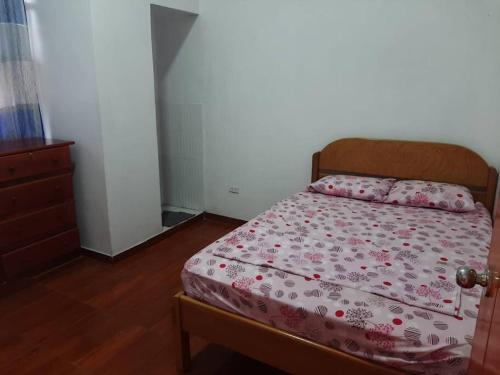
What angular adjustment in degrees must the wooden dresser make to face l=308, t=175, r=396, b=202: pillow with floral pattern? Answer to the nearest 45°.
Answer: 0° — it already faces it

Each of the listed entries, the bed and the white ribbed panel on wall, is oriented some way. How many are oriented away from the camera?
0

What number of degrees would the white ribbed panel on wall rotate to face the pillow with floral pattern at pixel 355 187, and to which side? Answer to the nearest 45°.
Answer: approximately 90° to its left

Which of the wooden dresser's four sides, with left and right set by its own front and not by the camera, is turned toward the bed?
front

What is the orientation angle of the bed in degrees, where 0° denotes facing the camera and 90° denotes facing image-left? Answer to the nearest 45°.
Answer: approximately 45°

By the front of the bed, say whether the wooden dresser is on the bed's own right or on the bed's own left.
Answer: on the bed's own right

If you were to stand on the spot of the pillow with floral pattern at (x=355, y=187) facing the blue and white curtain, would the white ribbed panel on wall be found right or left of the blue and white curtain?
right

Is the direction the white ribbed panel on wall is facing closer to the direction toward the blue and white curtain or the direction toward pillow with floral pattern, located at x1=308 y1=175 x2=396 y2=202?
the blue and white curtain

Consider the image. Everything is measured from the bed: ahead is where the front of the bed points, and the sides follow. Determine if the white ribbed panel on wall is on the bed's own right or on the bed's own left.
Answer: on the bed's own right

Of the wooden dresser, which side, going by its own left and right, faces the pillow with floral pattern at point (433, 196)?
front

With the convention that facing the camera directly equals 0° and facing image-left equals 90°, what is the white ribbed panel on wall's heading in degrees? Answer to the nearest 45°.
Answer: approximately 45°

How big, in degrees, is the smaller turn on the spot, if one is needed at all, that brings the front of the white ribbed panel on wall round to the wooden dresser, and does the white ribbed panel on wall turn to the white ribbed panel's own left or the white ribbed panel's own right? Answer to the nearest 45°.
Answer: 0° — it already faces it

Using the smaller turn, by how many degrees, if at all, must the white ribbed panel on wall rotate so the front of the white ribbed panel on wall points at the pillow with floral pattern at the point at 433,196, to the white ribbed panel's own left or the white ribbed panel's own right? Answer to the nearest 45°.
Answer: approximately 90° to the white ribbed panel's own left
